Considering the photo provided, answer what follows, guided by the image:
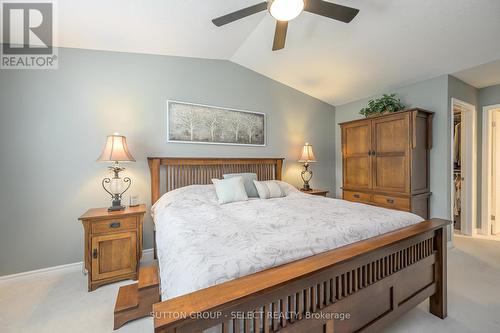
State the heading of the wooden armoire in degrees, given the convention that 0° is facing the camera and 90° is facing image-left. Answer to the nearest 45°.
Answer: approximately 45°

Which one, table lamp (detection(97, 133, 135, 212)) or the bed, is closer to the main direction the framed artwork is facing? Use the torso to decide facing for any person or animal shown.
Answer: the bed

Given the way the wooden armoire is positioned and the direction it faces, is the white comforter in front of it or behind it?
in front

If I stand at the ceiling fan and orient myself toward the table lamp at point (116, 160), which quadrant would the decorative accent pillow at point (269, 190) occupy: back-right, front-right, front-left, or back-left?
front-right

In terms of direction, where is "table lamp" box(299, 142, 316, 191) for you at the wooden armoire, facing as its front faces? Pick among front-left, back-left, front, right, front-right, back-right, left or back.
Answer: front-right

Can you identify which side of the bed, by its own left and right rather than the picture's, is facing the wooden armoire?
left

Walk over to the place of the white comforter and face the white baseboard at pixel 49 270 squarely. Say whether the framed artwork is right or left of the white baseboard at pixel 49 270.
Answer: right

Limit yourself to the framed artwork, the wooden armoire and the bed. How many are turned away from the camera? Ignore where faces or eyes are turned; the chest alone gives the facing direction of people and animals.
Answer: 0

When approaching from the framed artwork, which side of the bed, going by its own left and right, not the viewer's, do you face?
back

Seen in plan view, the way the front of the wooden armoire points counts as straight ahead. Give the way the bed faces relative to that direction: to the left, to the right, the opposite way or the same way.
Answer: to the left

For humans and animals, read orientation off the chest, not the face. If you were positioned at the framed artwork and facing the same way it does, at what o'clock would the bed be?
The bed is roughly at 1 o'clock from the framed artwork.

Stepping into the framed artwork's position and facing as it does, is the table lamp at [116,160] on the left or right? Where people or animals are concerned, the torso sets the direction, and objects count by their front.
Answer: on its right

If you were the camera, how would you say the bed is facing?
facing the viewer and to the right of the viewer

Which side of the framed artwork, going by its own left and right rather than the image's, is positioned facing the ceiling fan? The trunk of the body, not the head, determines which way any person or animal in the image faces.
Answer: front

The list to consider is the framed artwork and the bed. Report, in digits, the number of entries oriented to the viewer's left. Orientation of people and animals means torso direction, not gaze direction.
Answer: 0

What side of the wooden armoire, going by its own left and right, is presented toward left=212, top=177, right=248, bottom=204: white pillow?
front
